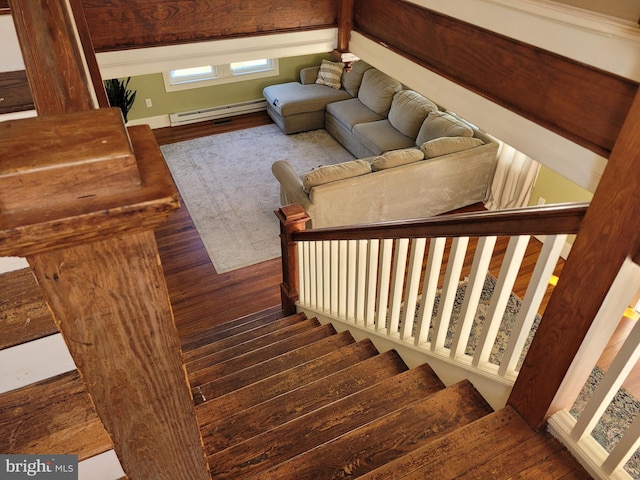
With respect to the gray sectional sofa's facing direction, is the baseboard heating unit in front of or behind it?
in front

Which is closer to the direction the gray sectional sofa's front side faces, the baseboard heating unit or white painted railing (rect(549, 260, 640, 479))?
the baseboard heating unit

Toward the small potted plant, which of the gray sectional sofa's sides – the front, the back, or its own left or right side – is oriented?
front

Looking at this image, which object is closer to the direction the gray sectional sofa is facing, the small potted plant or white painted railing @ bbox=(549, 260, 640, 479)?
the small potted plant
